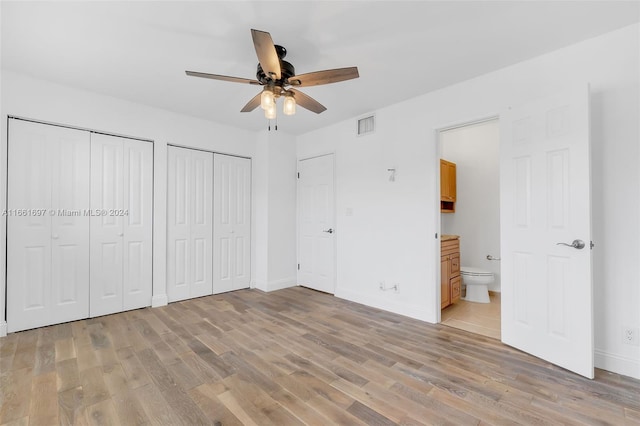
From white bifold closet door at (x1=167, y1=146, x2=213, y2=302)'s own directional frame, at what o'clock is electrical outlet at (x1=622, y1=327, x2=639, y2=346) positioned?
The electrical outlet is roughly at 12 o'clock from the white bifold closet door.

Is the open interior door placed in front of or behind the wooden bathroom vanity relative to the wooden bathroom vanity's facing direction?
in front

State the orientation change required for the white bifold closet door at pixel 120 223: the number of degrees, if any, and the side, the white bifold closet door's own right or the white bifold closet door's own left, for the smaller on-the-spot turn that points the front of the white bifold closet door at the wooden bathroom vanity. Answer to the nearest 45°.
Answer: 0° — it already faces it

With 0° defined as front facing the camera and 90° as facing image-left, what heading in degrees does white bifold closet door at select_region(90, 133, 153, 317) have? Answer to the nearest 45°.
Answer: approximately 315°

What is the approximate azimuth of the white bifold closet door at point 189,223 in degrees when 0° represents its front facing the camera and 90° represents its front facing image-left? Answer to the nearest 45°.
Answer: approximately 315°

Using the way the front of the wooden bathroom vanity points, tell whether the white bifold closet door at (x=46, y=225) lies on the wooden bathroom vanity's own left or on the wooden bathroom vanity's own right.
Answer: on the wooden bathroom vanity's own right

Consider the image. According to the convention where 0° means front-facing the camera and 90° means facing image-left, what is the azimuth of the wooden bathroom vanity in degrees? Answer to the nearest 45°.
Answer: approximately 315°

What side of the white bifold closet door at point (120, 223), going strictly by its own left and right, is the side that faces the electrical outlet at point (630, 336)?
front

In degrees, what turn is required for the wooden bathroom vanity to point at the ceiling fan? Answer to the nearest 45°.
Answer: approximately 90° to its right

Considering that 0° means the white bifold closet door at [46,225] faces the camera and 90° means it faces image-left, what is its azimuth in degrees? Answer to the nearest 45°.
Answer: approximately 315°
